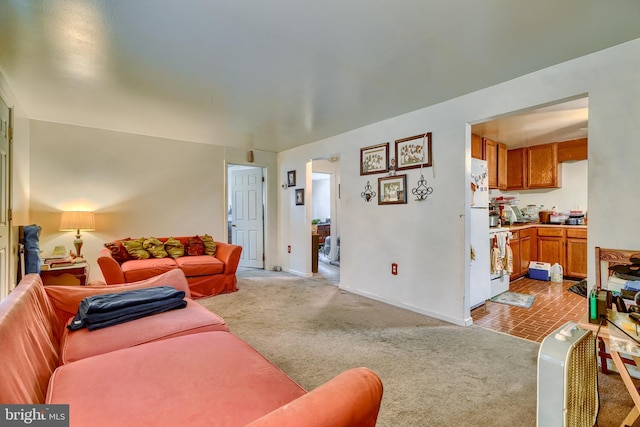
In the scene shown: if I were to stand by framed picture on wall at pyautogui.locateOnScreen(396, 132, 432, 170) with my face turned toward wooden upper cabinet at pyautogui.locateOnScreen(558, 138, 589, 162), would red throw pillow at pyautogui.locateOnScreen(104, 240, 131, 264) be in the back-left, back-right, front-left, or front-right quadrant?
back-left

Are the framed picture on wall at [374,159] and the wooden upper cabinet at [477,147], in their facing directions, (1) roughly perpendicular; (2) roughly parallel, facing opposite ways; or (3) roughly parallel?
roughly perpendicular

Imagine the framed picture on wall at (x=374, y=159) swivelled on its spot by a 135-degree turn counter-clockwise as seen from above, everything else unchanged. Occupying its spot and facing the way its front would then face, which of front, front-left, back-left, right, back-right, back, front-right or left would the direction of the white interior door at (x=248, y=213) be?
back-left

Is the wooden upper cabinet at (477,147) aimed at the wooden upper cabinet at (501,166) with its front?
no

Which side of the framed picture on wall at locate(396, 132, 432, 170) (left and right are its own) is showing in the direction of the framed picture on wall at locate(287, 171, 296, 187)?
right

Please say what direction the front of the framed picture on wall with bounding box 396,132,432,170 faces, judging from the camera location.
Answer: facing the viewer and to the left of the viewer

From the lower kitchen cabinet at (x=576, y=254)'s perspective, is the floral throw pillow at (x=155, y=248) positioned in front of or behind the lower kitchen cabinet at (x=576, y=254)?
in front

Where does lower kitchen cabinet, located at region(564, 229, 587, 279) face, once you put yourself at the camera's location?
facing the viewer

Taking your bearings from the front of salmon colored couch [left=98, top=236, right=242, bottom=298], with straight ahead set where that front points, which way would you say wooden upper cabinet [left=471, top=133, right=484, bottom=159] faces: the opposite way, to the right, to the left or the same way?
the same way

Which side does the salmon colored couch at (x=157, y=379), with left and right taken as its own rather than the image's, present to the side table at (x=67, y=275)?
left

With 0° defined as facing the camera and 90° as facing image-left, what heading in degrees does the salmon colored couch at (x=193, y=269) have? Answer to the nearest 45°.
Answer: approximately 0°

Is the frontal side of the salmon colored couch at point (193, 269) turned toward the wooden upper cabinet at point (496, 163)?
no

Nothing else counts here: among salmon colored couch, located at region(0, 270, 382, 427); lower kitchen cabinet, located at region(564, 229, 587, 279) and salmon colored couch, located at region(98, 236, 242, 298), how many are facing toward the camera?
2

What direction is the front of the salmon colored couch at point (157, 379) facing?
to the viewer's right

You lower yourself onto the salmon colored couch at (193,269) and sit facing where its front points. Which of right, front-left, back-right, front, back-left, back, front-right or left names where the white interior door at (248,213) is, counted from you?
back-left

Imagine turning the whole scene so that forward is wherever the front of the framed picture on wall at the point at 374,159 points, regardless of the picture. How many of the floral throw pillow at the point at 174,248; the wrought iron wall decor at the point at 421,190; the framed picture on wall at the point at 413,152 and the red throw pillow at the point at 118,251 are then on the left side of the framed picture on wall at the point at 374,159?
2

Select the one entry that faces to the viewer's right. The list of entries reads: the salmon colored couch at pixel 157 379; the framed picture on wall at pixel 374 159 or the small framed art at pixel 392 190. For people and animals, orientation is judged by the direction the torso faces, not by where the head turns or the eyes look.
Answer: the salmon colored couch

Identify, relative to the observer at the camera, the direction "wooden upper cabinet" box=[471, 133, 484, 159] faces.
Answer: facing the viewer and to the right of the viewer

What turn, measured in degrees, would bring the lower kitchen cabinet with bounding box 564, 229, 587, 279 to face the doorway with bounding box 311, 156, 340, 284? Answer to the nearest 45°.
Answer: approximately 90° to its right
